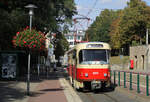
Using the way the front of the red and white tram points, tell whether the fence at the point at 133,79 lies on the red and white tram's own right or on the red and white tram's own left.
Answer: on the red and white tram's own left

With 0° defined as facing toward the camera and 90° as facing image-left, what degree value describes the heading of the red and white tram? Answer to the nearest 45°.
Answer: approximately 0°
